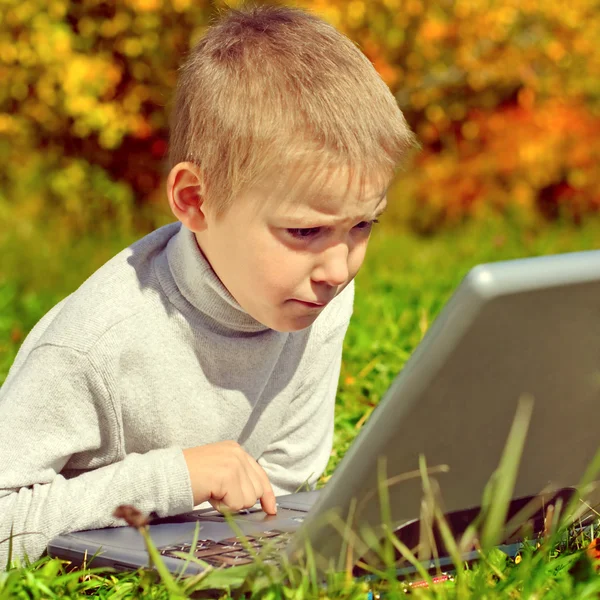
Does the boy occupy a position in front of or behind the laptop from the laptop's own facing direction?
in front

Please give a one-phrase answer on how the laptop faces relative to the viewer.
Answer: facing away from the viewer and to the left of the viewer
